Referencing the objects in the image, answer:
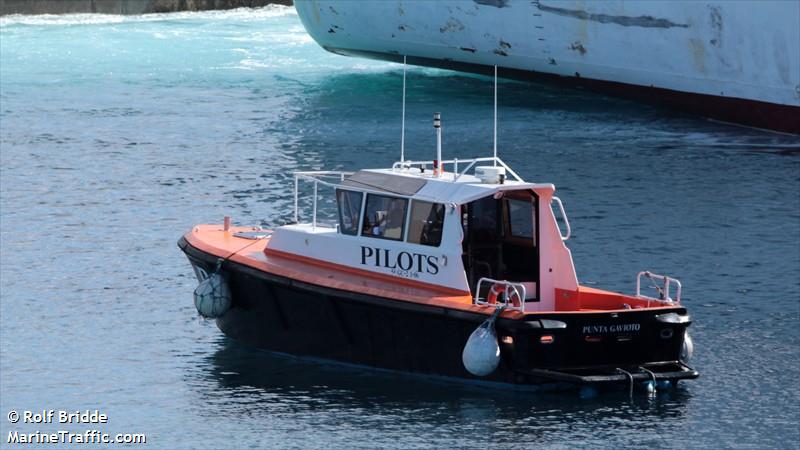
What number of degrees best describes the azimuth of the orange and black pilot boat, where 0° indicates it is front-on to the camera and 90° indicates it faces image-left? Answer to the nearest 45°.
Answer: approximately 135°
